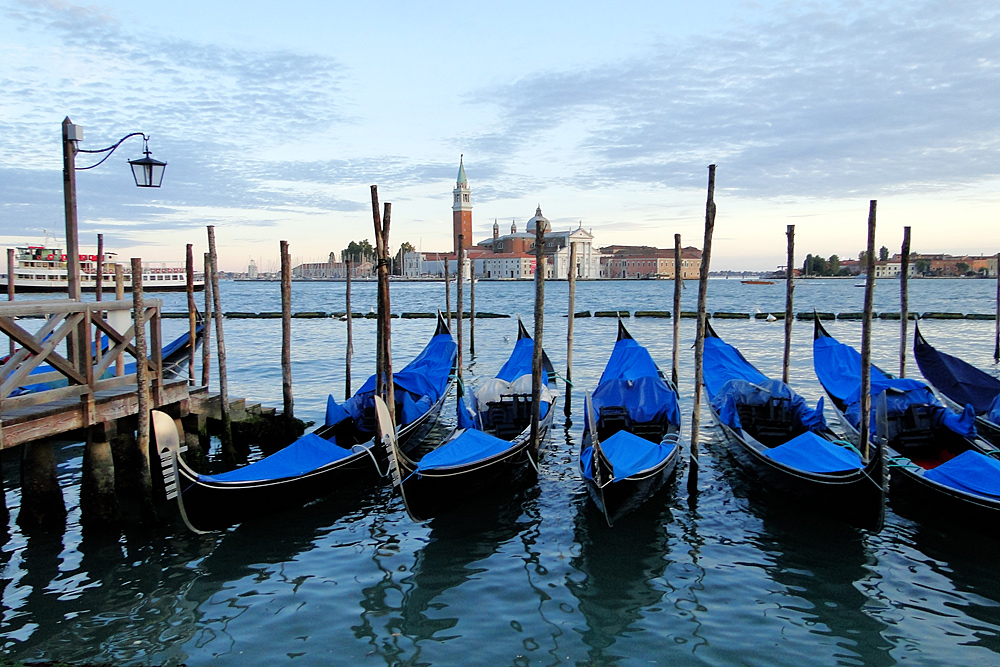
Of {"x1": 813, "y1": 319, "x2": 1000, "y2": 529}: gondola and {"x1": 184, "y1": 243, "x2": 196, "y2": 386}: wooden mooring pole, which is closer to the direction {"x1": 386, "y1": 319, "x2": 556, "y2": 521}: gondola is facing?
the wooden mooring pole

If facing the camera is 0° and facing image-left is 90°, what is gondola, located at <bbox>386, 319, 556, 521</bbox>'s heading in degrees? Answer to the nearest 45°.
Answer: approximately 45°

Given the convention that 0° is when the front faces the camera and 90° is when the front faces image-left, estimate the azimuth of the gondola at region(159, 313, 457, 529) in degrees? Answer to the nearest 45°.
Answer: approximately 45°

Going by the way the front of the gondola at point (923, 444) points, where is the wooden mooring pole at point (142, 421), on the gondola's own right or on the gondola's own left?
on the gondola's own right

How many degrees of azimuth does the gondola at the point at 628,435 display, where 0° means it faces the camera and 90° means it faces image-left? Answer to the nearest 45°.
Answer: approximately 0°

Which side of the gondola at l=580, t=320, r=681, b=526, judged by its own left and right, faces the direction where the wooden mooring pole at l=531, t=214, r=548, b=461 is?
right

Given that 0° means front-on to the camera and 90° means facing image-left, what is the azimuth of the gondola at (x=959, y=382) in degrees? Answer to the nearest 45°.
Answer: approximately 315°

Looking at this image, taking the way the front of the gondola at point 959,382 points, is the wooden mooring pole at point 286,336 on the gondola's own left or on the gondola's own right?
on the gondola's own right

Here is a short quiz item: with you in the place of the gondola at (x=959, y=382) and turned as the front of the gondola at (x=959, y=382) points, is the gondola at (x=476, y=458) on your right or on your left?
on your right
